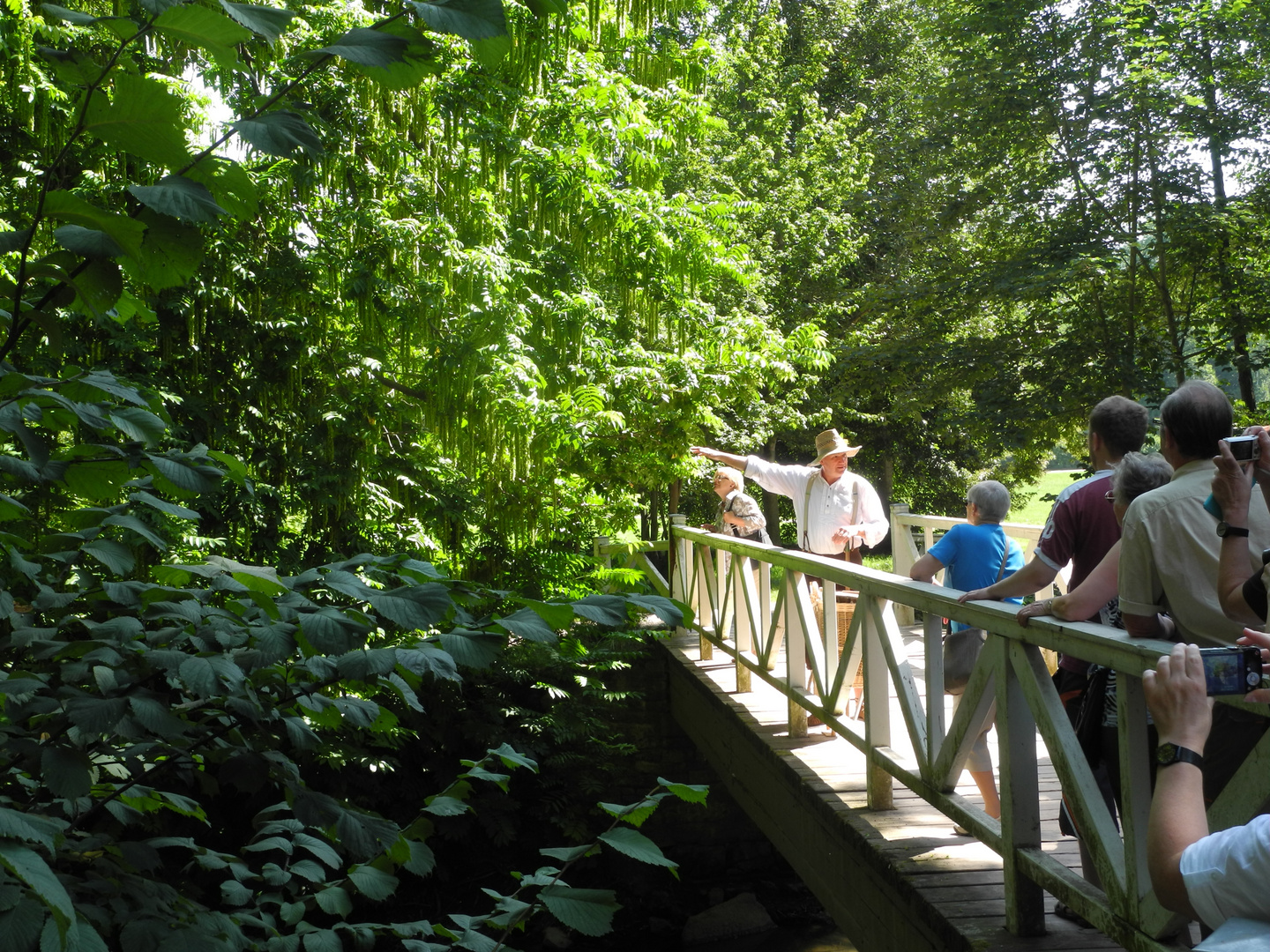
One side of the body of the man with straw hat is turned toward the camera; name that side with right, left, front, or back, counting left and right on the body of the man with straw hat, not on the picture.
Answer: front

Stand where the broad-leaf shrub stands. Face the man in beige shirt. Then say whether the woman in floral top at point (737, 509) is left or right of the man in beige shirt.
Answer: left

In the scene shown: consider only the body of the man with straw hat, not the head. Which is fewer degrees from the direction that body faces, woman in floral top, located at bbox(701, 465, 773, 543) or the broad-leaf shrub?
the broad-leaf shrub

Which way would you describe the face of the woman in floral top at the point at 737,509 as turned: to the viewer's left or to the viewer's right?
to the viewer's left

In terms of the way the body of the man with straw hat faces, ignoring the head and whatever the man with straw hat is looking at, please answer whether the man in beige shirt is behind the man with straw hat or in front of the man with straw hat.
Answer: in front

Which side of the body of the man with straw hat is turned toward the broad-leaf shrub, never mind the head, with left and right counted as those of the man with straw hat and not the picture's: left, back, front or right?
front

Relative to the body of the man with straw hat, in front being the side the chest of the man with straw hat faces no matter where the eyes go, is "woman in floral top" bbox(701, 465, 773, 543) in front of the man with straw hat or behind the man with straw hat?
behind
